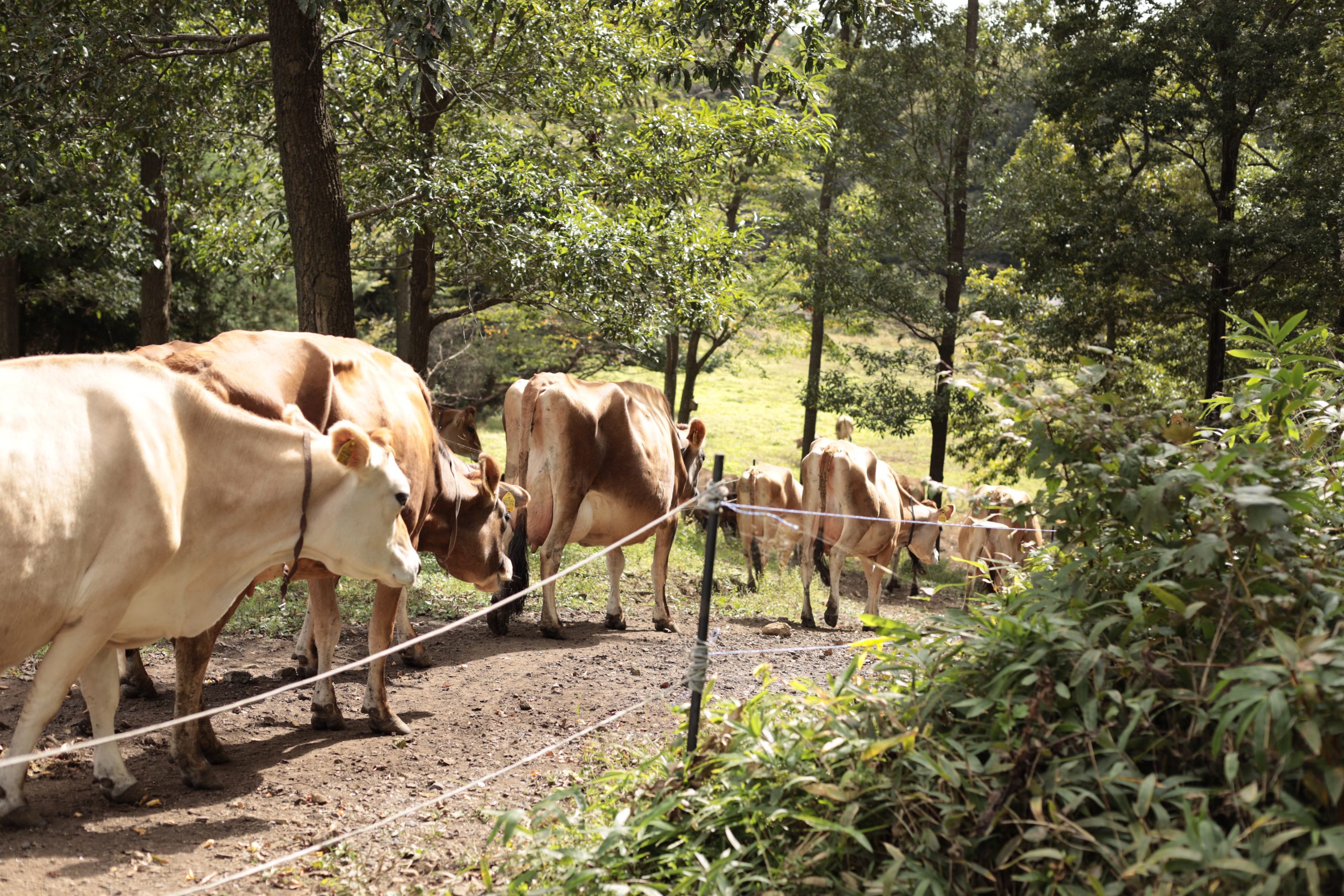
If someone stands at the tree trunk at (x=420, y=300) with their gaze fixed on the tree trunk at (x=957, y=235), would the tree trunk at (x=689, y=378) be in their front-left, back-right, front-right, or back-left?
front-left

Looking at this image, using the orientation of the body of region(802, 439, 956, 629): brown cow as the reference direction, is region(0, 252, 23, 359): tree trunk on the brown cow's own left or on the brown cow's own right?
on the brown cow's own left

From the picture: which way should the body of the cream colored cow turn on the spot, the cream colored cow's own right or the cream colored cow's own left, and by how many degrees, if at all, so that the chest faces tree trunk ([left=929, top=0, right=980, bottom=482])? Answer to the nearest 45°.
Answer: approximately 45° to the cream colored cow's own left

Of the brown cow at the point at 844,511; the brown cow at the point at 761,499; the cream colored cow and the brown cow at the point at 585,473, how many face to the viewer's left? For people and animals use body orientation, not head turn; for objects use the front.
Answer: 0

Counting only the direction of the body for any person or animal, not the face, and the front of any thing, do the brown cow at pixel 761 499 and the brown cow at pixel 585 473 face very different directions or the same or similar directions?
same or similar directions

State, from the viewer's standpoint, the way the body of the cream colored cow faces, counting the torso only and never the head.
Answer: to the viewer's right

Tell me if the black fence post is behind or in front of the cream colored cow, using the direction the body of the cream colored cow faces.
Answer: in front

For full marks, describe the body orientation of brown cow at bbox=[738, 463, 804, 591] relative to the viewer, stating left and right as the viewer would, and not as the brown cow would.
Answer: facing away from the viewer and to the right of the viewer

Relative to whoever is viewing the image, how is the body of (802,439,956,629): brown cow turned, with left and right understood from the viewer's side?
facing away from the viewer and to the right of the viewer

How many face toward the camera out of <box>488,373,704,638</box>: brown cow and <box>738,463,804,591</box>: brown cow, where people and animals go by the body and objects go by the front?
0

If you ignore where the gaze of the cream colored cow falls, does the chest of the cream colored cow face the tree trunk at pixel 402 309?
no

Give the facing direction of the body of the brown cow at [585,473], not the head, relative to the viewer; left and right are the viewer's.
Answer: facing away from the viewer and to the right of the viewer

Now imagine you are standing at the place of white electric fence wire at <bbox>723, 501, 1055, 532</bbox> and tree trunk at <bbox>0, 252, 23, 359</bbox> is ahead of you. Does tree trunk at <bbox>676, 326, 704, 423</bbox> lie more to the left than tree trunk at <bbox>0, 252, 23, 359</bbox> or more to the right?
right
